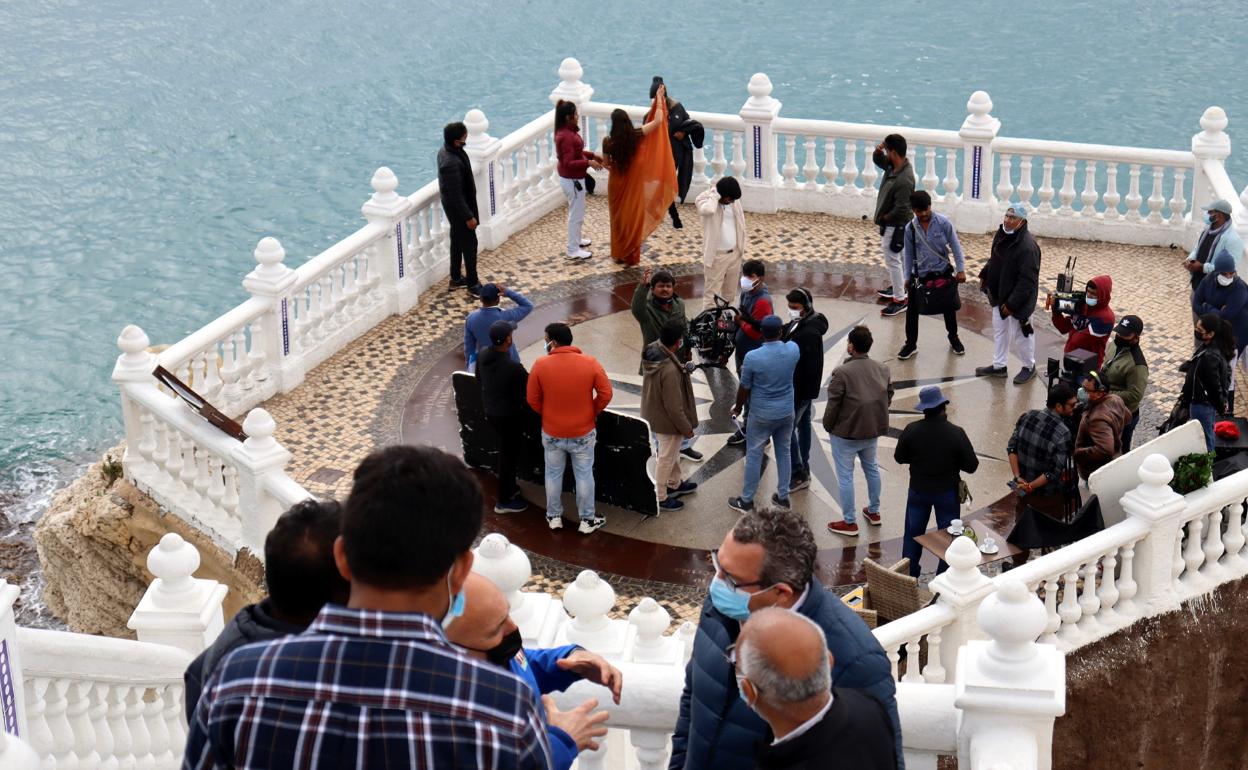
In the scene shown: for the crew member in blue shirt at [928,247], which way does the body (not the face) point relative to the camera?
toward the camera

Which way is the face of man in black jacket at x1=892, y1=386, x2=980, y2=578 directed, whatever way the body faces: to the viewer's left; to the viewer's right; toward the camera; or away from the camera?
away from the camera

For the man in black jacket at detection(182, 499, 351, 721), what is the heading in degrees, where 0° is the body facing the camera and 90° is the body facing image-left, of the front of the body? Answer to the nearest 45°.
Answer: approximately 225°

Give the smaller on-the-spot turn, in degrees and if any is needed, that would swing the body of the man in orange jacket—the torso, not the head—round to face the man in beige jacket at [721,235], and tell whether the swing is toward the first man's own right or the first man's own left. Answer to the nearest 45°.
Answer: approximately 45° to the first man's own right

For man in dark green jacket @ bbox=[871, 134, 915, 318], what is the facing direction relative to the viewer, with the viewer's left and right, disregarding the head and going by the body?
facing to the left of the viewer

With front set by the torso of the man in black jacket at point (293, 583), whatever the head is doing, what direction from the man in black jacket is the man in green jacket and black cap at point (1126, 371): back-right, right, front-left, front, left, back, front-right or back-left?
front

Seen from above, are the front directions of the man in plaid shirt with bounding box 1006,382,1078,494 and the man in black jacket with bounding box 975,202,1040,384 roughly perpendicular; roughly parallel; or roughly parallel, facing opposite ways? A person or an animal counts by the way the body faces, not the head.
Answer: roughly parallel, facing opposite ways

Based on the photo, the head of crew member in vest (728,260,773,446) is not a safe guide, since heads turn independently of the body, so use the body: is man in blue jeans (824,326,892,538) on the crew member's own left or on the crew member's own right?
on the crew member's own left

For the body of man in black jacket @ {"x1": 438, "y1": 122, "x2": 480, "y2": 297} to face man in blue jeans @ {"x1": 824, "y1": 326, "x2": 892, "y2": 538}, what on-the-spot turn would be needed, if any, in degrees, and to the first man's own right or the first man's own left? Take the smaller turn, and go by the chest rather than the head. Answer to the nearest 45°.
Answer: approximately 45° to the first man's own right

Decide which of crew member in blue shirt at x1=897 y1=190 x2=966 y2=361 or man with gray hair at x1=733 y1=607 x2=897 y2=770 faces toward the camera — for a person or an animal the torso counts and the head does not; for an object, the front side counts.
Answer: the crew member in blue shirt

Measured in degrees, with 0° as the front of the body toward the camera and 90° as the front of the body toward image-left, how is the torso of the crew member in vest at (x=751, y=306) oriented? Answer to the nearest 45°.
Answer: approximately 45°

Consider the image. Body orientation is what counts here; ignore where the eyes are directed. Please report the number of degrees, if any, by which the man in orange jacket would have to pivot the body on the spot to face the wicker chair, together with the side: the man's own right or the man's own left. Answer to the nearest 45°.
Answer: approximately 135° to the man's own right

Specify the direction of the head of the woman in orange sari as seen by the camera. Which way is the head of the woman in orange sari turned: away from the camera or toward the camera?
away from the camera

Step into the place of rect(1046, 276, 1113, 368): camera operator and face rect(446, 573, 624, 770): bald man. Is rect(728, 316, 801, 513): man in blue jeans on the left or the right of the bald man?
right

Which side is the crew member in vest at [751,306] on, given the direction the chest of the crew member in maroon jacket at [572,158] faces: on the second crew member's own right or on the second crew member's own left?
on the second crew member's own right

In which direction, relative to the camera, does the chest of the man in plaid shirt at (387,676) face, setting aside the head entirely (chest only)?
away from the camera

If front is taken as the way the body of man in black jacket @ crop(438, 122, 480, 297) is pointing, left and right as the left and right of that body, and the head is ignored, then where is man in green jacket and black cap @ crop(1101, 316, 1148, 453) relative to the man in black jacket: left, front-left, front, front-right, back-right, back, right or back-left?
front-right

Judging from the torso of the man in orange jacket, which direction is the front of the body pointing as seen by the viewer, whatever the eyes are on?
away from the camera

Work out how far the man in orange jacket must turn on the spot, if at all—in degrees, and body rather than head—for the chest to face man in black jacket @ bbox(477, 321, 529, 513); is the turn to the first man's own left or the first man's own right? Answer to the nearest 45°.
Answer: approximately 45° to the first man's own left

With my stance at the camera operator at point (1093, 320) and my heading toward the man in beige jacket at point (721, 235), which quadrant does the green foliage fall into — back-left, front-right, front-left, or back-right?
back-left

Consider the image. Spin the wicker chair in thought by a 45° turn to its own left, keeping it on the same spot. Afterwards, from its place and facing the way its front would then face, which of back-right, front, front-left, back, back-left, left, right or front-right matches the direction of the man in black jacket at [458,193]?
front-left

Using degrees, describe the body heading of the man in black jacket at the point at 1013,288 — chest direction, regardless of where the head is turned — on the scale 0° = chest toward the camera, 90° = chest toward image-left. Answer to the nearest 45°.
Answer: approximately 45°
